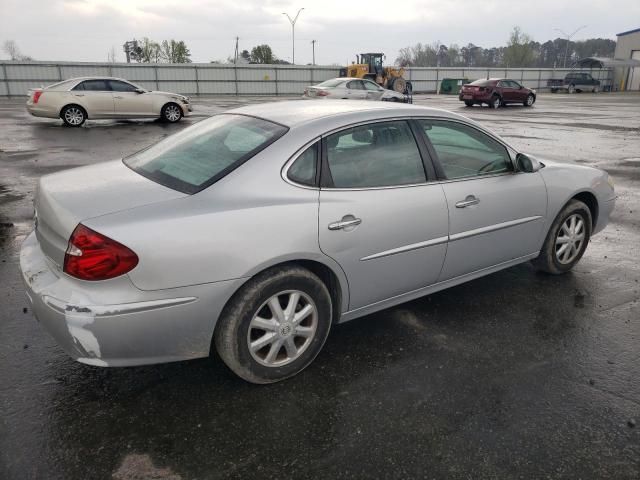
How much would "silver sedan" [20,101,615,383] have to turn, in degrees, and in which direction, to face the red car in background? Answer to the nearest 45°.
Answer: approximately 45° to its left

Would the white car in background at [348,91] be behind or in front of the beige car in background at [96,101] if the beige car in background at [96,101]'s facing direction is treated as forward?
in front

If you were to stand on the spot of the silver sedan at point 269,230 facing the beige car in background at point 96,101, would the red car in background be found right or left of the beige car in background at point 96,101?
right

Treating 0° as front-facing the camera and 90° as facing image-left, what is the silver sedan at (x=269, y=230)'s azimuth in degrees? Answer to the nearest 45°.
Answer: approximately 225°

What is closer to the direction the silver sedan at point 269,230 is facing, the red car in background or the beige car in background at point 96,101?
the red car in background

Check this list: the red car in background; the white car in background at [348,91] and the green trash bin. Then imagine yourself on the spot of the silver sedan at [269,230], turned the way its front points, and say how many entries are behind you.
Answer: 0

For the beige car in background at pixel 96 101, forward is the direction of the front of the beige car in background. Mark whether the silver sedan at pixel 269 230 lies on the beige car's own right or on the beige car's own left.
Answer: on the beige car's own right

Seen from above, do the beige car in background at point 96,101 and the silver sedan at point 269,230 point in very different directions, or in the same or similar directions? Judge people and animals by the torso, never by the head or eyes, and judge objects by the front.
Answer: same or similar directions

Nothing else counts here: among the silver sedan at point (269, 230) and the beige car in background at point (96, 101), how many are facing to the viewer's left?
0

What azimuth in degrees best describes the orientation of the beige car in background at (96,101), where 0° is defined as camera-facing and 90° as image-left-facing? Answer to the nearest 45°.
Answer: approximately 270°

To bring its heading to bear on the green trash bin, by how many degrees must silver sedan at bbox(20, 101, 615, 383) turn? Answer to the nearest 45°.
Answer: approximately 45° to its left

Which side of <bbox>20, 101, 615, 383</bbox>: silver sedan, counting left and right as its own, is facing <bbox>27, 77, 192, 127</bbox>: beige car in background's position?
left

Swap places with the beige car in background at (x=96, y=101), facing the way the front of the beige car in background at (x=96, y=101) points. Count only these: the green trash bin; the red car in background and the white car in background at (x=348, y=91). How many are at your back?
0

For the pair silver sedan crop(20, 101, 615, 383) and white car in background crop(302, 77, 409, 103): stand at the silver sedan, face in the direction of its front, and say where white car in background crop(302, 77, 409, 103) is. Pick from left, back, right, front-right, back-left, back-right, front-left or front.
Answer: front-left

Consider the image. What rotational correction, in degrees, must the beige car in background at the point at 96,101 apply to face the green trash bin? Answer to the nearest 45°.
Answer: approximately 45° to its left

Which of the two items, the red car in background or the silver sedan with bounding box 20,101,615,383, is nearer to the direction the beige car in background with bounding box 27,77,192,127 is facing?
the red car in background
